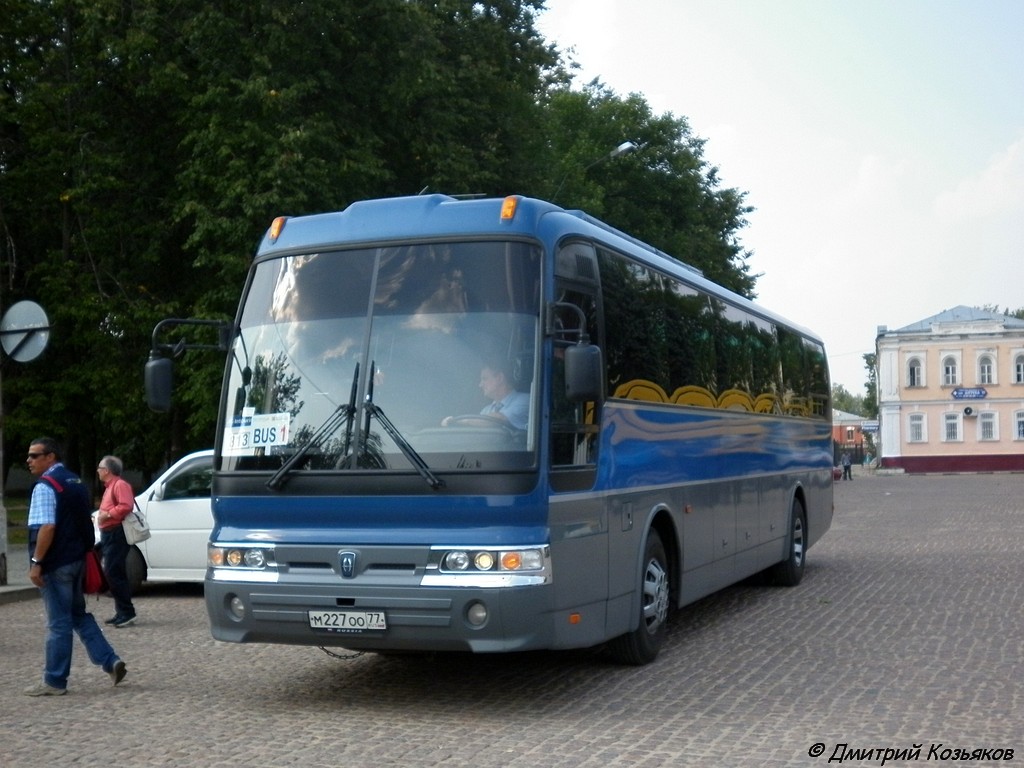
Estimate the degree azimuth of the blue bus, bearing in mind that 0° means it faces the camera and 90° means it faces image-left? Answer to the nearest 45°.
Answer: approximately 45°

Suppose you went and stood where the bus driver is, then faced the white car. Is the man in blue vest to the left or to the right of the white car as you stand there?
left

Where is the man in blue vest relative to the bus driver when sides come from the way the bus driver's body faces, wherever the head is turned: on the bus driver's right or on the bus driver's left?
on the bus driver's right

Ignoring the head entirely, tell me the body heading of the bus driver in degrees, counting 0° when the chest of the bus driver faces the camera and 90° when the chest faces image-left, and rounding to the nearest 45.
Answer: approximately 45°

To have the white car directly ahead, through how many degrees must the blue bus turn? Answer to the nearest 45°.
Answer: approximately 90° to its right

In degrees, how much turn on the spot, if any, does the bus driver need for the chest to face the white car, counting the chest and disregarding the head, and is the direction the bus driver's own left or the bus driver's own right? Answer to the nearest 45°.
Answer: approximately 90° to the bus driver's own right
